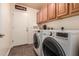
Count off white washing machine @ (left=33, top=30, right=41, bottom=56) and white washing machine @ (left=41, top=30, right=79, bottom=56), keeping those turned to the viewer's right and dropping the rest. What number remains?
0

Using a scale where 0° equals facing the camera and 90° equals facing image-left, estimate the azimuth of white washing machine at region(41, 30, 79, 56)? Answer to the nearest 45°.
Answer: approximately 45°

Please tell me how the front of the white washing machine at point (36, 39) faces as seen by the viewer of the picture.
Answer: facing to the left of the viewer
